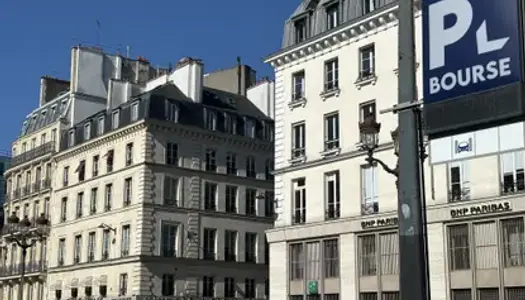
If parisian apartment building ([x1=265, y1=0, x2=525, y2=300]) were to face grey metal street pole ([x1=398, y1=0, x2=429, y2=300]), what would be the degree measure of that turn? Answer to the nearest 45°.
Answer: approximately 45° to its left

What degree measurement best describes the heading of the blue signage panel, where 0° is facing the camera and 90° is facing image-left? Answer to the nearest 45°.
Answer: approximately 45°

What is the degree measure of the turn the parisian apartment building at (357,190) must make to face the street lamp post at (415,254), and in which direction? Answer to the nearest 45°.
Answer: approximately 45° to its left

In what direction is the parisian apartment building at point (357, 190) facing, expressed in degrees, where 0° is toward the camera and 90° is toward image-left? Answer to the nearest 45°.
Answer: approximately 45°

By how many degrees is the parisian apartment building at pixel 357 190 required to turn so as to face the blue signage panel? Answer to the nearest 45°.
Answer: approximately 45° to its left
